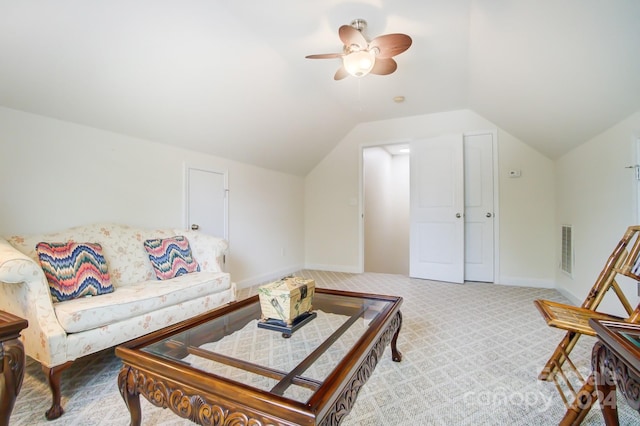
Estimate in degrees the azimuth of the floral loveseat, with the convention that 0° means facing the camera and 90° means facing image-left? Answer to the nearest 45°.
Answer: approximately 315°

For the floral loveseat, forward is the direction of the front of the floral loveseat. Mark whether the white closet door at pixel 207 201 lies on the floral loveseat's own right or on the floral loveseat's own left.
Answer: on the floral loveseat's own left

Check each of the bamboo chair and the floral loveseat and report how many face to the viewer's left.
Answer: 1

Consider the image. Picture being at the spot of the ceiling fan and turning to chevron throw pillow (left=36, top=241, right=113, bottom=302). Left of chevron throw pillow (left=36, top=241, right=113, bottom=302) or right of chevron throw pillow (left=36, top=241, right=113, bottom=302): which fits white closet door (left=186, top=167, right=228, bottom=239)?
right

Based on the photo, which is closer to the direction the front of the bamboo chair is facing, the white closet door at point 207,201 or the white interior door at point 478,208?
the white closet door

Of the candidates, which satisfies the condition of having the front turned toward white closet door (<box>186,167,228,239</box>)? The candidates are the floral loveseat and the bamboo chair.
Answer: the bamboo chair

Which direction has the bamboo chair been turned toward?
to the viewer's left
